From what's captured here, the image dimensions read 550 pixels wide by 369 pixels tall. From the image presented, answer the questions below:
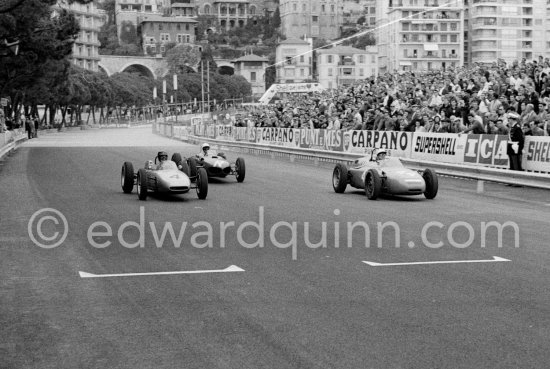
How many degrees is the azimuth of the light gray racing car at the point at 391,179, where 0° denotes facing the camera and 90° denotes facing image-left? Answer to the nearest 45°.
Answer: approximately 315°

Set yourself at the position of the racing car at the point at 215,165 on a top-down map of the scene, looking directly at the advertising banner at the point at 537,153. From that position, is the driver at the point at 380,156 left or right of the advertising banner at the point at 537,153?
right

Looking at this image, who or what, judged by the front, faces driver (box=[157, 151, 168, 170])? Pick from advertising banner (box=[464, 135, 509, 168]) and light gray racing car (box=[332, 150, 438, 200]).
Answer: the advertising banner

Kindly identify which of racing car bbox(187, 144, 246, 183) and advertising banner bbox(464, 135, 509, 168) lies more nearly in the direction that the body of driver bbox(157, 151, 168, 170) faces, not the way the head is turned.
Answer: the advertising banner

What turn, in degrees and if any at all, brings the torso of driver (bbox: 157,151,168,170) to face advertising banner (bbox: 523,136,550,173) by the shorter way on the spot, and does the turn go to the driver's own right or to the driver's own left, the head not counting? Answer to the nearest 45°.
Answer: approximately 45° to the driver's own left

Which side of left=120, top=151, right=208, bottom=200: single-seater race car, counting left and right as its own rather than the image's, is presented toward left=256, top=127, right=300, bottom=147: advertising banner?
back

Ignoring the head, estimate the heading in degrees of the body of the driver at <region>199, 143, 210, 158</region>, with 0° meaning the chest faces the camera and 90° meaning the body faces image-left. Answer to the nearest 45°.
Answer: approximately 315°

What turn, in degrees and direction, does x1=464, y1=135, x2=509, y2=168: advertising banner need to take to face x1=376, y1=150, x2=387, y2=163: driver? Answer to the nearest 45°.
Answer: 0° — it already faces them

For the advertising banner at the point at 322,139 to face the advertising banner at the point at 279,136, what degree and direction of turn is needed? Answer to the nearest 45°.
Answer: approximately 135° to its right

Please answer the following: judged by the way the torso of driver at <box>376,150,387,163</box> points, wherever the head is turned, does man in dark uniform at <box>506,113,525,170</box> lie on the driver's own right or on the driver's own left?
on the driver's own left

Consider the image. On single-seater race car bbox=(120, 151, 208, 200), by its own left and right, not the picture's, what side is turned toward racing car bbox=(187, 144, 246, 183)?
back

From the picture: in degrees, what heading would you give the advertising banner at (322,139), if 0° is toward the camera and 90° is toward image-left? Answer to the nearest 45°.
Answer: approximately 45°

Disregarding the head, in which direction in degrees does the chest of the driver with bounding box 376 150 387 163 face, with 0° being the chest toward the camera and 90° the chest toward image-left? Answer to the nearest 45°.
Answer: approximately 315°

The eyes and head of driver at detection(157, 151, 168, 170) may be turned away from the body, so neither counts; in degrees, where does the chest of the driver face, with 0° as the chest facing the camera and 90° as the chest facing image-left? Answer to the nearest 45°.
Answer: approximately 315°
